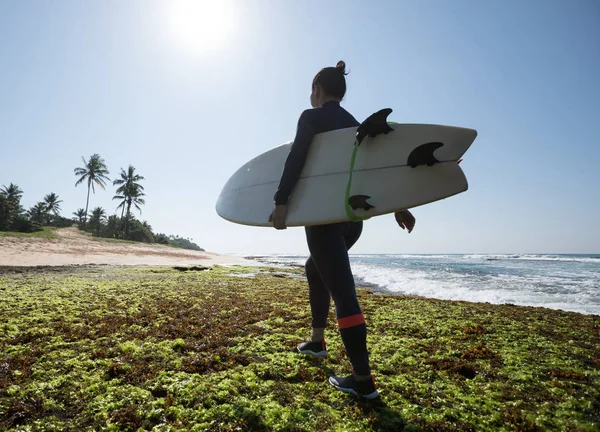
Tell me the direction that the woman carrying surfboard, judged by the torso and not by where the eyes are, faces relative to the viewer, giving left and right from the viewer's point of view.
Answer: facing away from the viewer and to the left of the viewer

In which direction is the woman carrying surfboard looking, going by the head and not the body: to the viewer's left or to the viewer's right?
to the viewer's left

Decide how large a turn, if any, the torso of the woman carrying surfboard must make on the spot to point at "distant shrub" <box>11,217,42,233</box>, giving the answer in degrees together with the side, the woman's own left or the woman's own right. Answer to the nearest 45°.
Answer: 0° — they already face it
